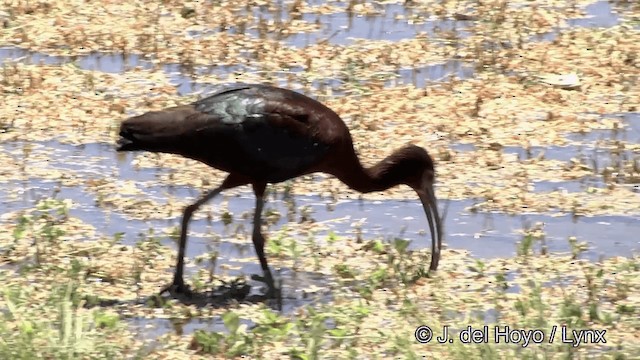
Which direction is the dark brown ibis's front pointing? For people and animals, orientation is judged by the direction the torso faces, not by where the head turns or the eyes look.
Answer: to the viewer's right
